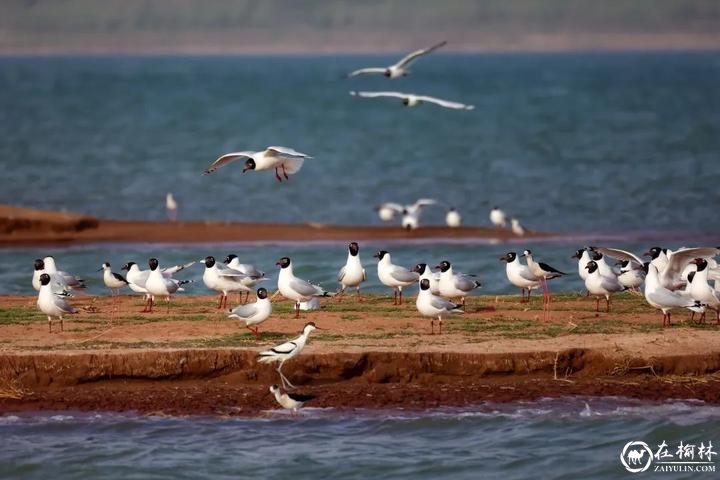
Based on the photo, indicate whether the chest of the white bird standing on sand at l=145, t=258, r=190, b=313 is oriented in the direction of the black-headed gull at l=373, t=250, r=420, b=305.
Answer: no

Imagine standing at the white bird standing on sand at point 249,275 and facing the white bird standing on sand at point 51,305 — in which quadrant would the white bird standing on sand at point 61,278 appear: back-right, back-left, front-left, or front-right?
front-right

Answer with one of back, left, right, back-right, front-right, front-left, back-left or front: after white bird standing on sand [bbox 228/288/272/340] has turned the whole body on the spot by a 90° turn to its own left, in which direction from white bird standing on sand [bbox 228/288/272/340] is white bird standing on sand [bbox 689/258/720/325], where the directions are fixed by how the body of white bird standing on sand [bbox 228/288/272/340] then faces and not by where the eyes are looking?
right

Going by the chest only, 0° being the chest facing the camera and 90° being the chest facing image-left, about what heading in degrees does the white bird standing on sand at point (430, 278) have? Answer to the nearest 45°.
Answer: approximately 90°

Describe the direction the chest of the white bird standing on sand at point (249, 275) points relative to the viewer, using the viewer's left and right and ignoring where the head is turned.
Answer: facing to the left of the viewer

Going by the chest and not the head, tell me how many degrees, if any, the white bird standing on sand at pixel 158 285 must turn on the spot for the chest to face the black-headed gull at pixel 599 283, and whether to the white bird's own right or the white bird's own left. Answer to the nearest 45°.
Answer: approximately 135° to the white bird's own left

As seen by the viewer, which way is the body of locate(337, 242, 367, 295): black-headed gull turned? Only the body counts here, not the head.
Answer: toward the camera

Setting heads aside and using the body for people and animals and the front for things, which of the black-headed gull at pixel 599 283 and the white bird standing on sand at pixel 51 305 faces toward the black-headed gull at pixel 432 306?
the black-headed gull at pixel 599 283

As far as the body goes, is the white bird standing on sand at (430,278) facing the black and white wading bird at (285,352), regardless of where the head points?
no

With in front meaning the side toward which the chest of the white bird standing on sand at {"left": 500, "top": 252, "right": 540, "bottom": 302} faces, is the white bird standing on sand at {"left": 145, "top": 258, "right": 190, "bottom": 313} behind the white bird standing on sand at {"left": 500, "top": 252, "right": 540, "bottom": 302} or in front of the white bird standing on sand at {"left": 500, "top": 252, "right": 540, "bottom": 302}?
in front

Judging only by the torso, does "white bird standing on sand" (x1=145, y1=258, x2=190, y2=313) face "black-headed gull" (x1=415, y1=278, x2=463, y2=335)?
no

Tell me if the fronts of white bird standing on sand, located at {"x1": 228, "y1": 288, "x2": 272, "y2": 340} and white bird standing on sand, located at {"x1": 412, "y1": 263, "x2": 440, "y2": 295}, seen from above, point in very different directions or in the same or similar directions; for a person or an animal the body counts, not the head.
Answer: very different directions

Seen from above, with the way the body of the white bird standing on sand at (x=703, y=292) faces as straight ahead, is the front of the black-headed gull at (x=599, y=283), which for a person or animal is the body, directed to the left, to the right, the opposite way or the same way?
the same way

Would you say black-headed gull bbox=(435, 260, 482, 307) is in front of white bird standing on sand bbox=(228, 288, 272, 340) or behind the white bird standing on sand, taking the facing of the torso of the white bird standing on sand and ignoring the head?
in front

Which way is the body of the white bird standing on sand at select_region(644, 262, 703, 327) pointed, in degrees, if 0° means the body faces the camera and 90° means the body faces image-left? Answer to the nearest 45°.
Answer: approximately 90°

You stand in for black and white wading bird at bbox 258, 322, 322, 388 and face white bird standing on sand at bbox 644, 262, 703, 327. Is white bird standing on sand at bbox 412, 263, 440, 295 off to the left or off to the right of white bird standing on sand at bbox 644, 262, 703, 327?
left

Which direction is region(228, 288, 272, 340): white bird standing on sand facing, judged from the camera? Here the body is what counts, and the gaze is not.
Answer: to the viewer's right

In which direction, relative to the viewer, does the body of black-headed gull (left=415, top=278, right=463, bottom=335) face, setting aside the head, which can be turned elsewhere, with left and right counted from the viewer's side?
facing the viewer and to the left of the viewer

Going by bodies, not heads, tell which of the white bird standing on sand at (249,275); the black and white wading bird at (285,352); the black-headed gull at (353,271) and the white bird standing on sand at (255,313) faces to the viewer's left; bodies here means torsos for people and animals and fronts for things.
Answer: the white bird standing on sand at (249,275)

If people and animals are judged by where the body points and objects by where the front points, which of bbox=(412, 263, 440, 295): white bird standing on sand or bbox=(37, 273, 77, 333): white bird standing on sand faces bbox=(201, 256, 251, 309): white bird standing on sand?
bbox=(412, 263, 440, 295): white bird standing on sand
